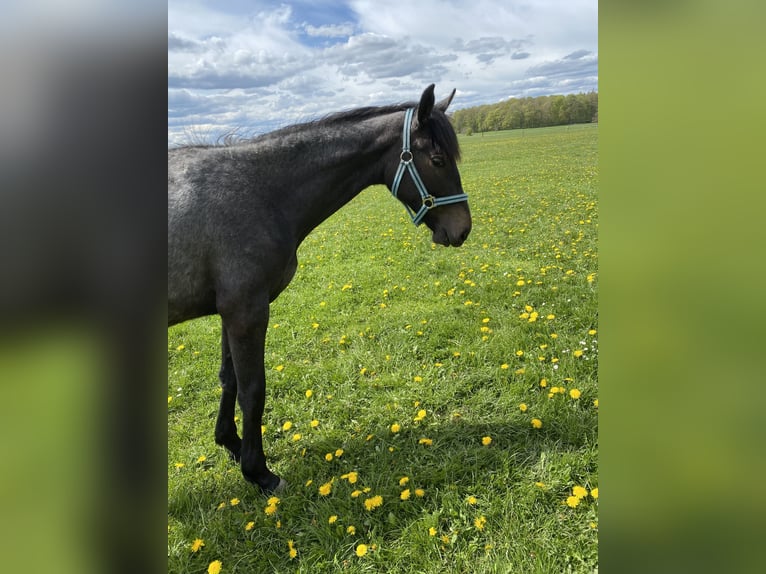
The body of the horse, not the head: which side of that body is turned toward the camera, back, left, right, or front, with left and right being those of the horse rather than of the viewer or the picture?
right

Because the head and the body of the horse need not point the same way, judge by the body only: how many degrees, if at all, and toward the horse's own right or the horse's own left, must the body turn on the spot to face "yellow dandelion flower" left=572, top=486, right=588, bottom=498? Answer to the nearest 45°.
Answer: approximately 45° to the horse's own right

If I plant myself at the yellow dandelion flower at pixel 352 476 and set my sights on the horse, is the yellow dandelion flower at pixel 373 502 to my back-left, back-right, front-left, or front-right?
back-left
